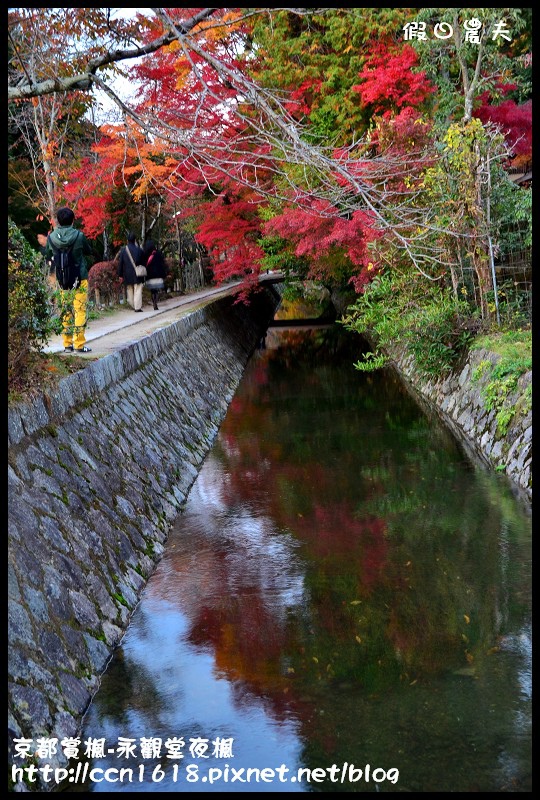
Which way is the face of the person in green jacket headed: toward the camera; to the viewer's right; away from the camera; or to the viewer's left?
away from the camera

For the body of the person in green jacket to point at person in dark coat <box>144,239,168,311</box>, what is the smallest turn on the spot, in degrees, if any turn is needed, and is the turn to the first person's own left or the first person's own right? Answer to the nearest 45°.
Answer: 0° — they already face them

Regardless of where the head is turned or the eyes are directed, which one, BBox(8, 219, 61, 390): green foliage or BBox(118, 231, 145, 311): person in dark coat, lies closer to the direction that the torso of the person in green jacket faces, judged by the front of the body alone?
the person in dark coat

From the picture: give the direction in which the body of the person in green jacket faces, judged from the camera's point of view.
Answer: away from the camera

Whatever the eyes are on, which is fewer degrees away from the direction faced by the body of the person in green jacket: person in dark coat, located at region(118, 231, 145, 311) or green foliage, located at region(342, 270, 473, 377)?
the person in dark coat

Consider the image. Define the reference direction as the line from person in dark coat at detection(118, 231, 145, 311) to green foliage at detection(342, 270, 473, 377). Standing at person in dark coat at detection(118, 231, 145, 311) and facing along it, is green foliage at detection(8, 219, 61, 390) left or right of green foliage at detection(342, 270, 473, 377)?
right

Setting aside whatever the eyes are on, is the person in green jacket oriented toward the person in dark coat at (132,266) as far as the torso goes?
yes

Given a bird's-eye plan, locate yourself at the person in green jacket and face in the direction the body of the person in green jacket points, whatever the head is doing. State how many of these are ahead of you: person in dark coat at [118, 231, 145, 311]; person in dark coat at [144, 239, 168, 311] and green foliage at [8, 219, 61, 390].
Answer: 2
